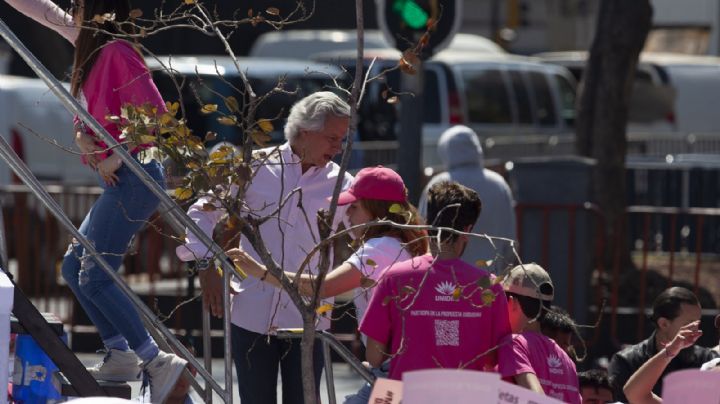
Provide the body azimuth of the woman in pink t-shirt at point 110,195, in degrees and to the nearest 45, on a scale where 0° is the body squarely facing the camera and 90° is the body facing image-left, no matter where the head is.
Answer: approximately 90°

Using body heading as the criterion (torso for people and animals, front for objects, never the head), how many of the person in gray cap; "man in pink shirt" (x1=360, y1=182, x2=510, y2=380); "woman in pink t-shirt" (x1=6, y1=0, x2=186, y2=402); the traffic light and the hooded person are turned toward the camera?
1

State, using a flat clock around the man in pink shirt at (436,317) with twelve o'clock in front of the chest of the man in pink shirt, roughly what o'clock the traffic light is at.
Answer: The traffic light is roughly at 12 o'clock from the man in pink shirt.

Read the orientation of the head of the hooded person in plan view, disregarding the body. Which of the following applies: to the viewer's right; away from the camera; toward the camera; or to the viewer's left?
away from the camera

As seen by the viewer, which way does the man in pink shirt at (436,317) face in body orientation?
away from the camera

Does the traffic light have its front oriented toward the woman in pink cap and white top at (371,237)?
yes

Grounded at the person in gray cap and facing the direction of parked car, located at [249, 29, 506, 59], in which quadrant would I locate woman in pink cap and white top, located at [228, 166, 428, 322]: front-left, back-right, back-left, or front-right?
front-left

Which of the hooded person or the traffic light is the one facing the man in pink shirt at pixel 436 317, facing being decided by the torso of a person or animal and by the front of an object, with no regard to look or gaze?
the traffic light

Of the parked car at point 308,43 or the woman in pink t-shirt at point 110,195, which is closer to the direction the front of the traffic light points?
the woman in pink t-shirt

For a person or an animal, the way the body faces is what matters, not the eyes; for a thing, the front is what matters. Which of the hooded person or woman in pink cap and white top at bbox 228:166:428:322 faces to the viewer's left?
the woman in pink cap and white top

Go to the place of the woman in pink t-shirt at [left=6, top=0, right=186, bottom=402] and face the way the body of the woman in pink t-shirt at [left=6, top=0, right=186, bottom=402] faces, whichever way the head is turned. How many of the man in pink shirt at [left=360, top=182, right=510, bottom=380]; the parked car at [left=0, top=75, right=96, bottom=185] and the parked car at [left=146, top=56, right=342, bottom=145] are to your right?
2

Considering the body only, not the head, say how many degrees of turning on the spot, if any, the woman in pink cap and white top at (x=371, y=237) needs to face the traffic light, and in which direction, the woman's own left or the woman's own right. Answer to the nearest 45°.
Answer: approximately 90° to the woman's own right

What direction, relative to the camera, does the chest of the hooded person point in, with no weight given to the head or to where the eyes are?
away from the camera

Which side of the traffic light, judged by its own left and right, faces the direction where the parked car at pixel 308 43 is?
back

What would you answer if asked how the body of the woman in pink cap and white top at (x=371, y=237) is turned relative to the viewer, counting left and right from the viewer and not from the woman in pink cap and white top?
facing to the left of the viewer

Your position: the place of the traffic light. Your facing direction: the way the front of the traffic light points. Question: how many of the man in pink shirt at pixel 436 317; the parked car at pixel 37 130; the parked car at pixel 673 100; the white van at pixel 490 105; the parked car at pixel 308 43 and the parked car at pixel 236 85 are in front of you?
1

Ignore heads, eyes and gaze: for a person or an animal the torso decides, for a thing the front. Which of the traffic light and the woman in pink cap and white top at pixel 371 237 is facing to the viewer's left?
the woman in pink cap and white top
